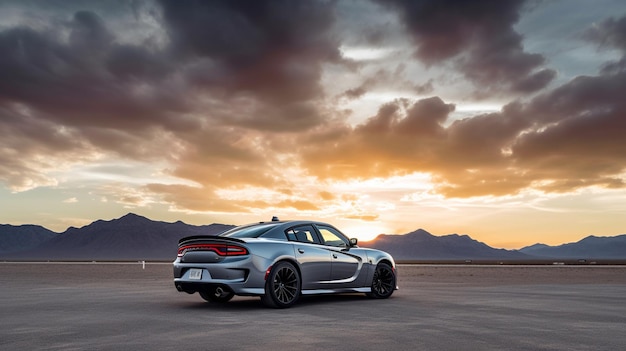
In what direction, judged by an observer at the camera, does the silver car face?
facing away from the viewer and to the right of the viewer
